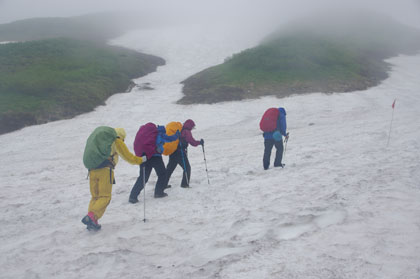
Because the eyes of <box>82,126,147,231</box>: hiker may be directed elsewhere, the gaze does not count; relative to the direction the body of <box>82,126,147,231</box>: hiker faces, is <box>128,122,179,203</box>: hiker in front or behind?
in front

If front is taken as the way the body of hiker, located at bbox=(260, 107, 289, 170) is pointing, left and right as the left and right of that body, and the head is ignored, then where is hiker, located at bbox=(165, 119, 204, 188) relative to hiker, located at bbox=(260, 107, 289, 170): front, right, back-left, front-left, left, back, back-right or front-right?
back

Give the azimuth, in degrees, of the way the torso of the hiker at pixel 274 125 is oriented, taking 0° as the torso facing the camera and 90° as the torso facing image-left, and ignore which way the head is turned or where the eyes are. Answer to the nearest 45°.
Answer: approximately 225°

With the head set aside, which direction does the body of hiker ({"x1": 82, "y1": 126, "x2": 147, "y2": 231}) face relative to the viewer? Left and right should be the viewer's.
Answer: facing away from the viewer and to the right of the viewer

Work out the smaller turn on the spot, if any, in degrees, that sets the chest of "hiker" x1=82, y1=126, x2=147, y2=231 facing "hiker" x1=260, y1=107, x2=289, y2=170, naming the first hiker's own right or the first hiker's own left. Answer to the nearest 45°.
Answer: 0° — they already face them

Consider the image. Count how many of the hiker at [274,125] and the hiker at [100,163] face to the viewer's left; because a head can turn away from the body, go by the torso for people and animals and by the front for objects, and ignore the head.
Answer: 0
